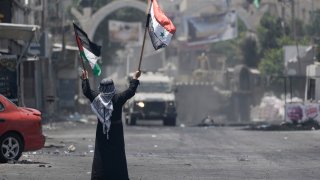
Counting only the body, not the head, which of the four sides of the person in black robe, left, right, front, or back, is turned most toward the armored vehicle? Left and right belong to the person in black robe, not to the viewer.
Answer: front

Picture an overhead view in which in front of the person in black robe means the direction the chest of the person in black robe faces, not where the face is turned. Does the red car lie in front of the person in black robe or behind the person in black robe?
in front

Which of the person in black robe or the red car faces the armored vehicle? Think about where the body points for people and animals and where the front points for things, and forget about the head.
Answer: the person in black robe

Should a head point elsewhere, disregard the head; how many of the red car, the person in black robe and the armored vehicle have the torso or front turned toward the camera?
1

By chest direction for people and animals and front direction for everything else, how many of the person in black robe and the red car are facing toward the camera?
0

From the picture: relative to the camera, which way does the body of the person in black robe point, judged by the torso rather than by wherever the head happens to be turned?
away from the camera

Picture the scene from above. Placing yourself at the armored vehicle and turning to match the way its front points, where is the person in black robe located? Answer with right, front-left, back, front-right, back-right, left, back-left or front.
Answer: front

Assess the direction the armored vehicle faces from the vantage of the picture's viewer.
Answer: facing the viewer

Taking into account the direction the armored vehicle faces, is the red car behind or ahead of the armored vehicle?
ahead

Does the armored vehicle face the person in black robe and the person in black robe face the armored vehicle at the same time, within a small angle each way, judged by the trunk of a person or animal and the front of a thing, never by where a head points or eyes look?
yes

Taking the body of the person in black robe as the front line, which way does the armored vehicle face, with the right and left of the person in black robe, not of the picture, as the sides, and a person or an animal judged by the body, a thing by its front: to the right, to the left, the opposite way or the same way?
the opposite way

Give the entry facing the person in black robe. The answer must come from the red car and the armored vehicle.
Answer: the armored vehicle
